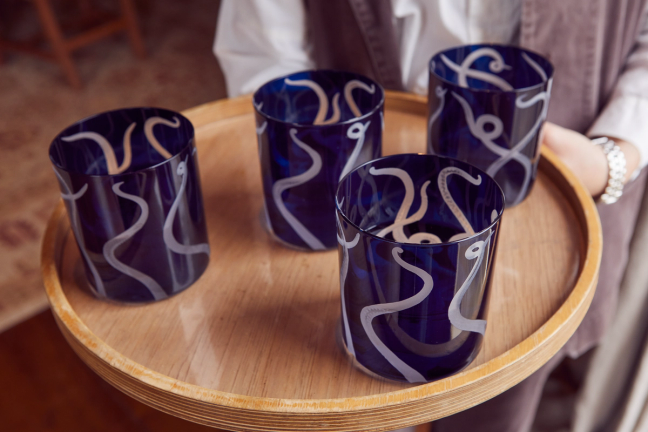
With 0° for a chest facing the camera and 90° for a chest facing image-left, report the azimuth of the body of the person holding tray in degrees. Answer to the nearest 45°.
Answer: approximately 0°
